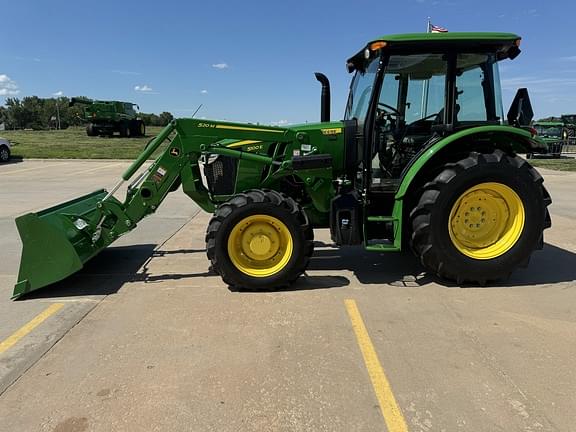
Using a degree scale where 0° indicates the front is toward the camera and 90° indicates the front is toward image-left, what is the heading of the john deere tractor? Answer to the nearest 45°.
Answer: approximately 90°

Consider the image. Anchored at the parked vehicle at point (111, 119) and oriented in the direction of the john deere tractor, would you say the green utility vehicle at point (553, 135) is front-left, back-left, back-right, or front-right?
front-left

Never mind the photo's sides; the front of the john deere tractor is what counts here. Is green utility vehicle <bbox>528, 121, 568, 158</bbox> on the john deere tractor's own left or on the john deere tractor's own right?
on the john deere tractor's own right

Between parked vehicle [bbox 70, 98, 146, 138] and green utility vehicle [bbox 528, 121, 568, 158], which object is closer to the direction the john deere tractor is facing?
the parked vehicle

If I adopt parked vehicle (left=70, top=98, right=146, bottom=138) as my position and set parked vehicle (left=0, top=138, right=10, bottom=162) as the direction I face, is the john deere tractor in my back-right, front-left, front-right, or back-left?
front-left

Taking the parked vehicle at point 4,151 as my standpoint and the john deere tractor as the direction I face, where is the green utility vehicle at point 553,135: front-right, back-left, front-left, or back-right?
front-left

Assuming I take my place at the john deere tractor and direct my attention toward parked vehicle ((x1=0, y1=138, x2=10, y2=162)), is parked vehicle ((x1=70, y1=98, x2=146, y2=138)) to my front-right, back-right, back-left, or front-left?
front-right

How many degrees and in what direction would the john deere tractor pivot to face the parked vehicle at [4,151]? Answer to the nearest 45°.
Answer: approximately 45° to its right

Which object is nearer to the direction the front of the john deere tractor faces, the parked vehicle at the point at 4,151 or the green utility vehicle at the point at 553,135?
the parked vehicle

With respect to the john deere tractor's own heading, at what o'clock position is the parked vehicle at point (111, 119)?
The parked vehicle is roughly at 2 o'clock from the john deere tractor.
